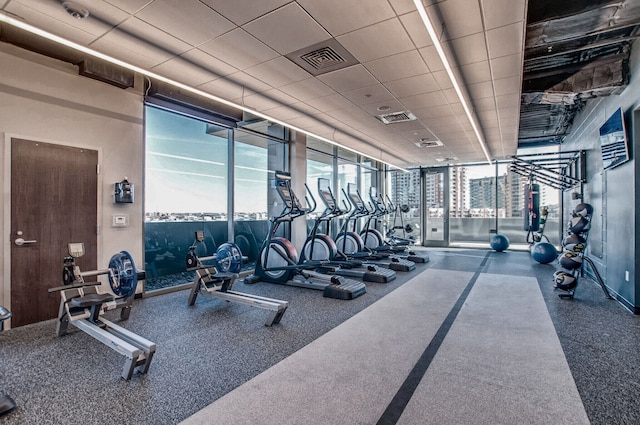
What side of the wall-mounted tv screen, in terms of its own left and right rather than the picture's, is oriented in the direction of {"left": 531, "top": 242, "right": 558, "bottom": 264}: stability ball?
right

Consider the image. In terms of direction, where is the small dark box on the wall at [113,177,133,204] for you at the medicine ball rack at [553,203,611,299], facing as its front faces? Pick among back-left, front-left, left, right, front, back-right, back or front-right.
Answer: front-left

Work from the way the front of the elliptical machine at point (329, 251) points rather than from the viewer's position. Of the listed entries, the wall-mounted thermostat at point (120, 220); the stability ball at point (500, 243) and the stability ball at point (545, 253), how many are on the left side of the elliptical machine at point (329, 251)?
1

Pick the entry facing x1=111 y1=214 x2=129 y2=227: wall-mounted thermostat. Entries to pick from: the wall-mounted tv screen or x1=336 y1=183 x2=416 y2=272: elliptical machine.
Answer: the wall-mounted tv screen

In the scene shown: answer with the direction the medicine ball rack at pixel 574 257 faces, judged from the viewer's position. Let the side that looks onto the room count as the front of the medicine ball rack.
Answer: facing to the left of the viewer

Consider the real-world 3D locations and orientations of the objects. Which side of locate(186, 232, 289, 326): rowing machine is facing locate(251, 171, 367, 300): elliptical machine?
right

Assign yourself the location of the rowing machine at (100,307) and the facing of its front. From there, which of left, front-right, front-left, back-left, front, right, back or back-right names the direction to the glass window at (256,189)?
right

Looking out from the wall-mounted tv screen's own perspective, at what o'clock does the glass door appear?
The glass door is roughly at 3 o'clock from the wall-mounted tv screen.

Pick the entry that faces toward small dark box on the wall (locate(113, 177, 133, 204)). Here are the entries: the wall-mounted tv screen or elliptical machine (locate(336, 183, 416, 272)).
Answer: the wall-mounted tv screen

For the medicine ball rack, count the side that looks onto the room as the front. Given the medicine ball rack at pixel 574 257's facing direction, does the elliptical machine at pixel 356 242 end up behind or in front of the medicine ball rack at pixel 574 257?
in front

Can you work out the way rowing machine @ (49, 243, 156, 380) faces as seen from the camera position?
facing away from the viewer and to the left of the viewer

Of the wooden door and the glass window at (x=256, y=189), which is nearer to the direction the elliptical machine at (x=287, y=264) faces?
the glass window
